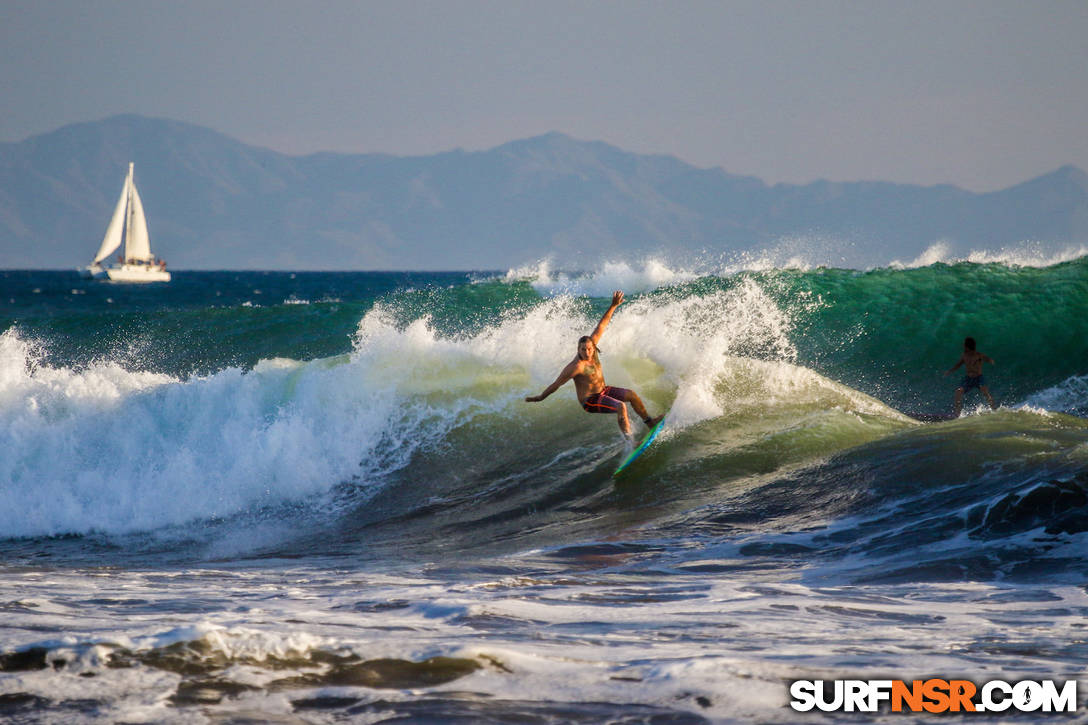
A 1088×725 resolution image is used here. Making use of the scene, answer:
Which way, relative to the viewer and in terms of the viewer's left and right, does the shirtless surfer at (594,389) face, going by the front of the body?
facing the viewer and to the right of the viewer
